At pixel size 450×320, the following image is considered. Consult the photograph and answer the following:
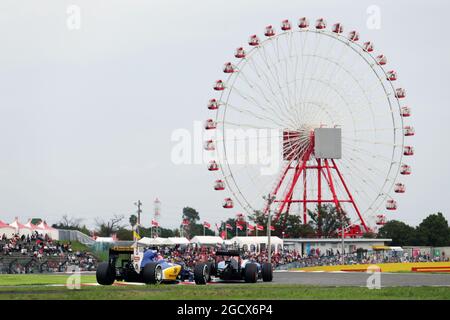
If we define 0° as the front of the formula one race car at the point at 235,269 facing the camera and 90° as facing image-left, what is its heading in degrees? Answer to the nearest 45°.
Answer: approximately 225°

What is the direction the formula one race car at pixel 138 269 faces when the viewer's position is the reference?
facing away from the viewer and to the right of the viewer
